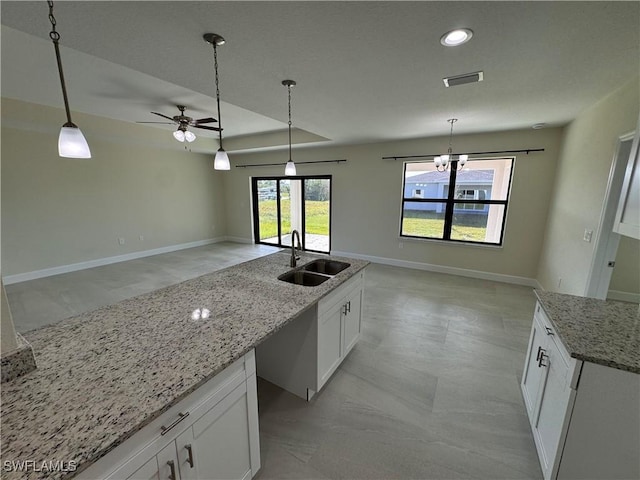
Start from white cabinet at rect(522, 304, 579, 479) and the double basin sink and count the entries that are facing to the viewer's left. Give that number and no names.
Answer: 1

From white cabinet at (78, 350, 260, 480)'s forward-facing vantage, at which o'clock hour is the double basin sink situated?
The double basin sink is roughly at 9 o'clock from the white cabinet.

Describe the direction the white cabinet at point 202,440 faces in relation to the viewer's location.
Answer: facing the viewer and to the right of the viewer

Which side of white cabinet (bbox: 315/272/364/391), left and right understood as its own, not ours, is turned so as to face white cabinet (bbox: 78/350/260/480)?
right

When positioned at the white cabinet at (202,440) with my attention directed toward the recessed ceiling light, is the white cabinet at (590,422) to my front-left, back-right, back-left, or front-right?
front-right

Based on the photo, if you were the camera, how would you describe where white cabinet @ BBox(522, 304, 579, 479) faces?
facing to the left of the viewer

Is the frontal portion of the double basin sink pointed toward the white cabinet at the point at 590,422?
yes

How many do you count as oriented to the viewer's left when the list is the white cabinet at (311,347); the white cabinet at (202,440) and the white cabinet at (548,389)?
1

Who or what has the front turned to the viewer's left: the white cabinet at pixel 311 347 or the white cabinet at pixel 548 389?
the white cabinet at pixel 548 389

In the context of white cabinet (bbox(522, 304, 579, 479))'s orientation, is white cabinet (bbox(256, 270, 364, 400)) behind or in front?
in front

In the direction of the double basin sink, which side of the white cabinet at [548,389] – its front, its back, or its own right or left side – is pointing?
front

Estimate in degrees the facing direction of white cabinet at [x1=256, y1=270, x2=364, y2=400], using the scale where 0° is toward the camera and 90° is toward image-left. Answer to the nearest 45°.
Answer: approximately 315°

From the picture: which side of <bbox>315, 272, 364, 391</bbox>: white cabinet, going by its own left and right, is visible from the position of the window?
left

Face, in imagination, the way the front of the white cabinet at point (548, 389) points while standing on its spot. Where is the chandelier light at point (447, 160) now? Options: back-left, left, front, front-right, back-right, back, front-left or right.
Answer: front-right

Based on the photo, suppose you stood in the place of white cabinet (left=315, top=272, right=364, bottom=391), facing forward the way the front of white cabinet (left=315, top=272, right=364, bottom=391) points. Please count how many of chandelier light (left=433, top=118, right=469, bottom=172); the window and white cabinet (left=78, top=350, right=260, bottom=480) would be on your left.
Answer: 2

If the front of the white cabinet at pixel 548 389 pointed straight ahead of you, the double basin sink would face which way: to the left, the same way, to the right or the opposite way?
the opposite way
